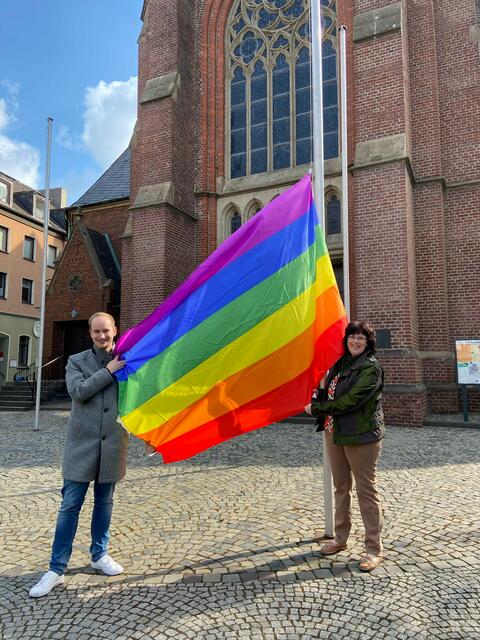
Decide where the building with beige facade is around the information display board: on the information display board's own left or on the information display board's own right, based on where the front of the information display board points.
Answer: on the information display board's own right

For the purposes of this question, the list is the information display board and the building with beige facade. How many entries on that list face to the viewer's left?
0

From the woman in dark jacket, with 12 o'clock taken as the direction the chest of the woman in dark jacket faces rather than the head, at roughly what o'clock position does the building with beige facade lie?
The building with beige facade is roughly at 3 o'clock from the woman in dark jacket.

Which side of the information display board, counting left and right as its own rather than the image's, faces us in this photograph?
front

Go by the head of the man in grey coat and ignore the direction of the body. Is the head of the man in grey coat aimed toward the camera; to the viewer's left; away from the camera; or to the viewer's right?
toward the camera

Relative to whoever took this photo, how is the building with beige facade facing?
facing the viewer and to the right of the viewer

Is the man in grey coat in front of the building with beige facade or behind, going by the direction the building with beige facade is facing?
in front

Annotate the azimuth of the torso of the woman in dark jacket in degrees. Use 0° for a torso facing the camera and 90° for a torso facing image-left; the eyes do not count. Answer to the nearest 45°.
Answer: approximately 45°

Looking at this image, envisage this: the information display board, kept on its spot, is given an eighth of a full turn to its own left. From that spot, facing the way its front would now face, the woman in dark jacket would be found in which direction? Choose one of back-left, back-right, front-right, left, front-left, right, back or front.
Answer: front-right
